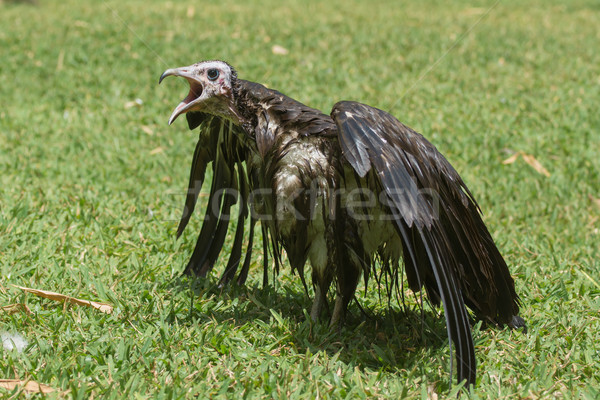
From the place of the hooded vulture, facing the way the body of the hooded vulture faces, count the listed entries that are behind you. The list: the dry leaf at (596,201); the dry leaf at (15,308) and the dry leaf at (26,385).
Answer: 1

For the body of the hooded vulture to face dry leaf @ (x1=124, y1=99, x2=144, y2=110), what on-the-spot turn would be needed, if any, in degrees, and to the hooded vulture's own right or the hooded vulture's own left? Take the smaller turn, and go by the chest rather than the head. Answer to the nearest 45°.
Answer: approximately 90° to the hooded vulture's own right

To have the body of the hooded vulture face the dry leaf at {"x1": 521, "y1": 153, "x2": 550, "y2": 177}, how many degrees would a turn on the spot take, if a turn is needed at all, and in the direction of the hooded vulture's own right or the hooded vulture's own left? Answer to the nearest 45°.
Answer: approximately 180°

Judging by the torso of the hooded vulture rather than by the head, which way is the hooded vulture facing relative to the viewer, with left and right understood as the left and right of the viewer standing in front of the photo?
facing the viewer and to the left of the viewer

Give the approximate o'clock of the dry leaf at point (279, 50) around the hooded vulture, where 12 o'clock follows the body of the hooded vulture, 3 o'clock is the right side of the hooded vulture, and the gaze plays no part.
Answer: The dry leaf is roughly at 4 o'clock from the hooded vulture.

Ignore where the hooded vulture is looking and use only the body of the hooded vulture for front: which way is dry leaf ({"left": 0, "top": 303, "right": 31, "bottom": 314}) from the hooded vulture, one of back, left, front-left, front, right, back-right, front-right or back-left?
front-right

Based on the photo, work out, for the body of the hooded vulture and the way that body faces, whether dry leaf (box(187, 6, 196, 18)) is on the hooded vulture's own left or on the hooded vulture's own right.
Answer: on the hooded vulture's own right

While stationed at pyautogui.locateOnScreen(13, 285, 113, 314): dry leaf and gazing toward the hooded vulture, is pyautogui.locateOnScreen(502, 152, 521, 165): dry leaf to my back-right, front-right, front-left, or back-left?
front-left

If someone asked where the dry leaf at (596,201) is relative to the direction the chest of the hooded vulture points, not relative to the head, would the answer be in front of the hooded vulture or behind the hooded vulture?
behind

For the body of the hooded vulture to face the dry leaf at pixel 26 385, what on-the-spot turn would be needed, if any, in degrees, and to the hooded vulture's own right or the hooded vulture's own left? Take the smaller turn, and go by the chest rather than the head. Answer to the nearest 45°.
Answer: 0° — it already faces it
